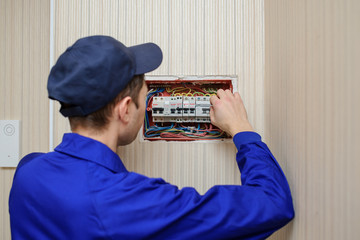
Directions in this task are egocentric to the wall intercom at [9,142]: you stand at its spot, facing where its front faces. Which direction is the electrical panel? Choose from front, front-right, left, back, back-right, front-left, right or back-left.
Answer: front-left

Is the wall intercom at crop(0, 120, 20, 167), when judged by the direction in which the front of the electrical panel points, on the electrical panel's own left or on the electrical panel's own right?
on the electrical panel's own right

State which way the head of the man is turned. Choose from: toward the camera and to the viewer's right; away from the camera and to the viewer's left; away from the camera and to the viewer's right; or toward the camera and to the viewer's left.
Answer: away from the camera and to the viewer's right

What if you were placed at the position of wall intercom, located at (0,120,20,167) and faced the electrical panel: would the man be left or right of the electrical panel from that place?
right

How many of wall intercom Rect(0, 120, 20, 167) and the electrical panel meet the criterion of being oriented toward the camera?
2

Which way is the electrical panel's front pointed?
toward the camera
